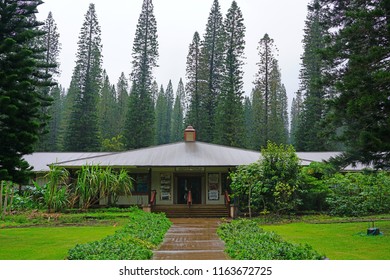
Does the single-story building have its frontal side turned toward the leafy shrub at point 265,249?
yes

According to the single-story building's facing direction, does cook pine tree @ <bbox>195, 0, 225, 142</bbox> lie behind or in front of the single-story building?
behind

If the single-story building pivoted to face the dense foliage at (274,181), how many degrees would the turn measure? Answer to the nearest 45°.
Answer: approximately 45° to its left

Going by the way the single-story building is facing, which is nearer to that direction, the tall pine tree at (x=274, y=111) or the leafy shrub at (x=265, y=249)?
the leafy shrub

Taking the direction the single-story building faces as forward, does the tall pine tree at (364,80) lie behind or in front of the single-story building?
in front

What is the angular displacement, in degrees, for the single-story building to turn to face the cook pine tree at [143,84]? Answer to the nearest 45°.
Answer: approximately 180°

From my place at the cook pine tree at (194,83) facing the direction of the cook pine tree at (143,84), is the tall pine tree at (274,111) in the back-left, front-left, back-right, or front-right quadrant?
back-left

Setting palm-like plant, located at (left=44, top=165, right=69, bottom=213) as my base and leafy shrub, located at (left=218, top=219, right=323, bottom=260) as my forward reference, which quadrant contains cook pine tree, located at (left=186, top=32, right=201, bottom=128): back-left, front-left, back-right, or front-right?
back-left

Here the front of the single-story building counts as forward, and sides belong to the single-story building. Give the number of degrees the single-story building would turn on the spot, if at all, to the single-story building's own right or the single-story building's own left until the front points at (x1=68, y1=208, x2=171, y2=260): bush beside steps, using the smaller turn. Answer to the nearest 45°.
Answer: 0° — it already faces it

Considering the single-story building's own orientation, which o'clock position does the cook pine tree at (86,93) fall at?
The cook pine tree is roughly at 5 o'clock from the single-story building.

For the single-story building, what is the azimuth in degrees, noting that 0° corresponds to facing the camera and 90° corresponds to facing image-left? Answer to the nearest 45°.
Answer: approximately 0°

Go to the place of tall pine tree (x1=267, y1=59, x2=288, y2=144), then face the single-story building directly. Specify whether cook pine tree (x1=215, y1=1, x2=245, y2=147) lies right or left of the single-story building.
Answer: right

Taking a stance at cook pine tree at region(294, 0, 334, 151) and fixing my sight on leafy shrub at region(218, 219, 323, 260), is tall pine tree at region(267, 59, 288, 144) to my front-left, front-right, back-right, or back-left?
back-right

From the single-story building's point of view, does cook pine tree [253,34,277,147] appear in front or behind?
behind
